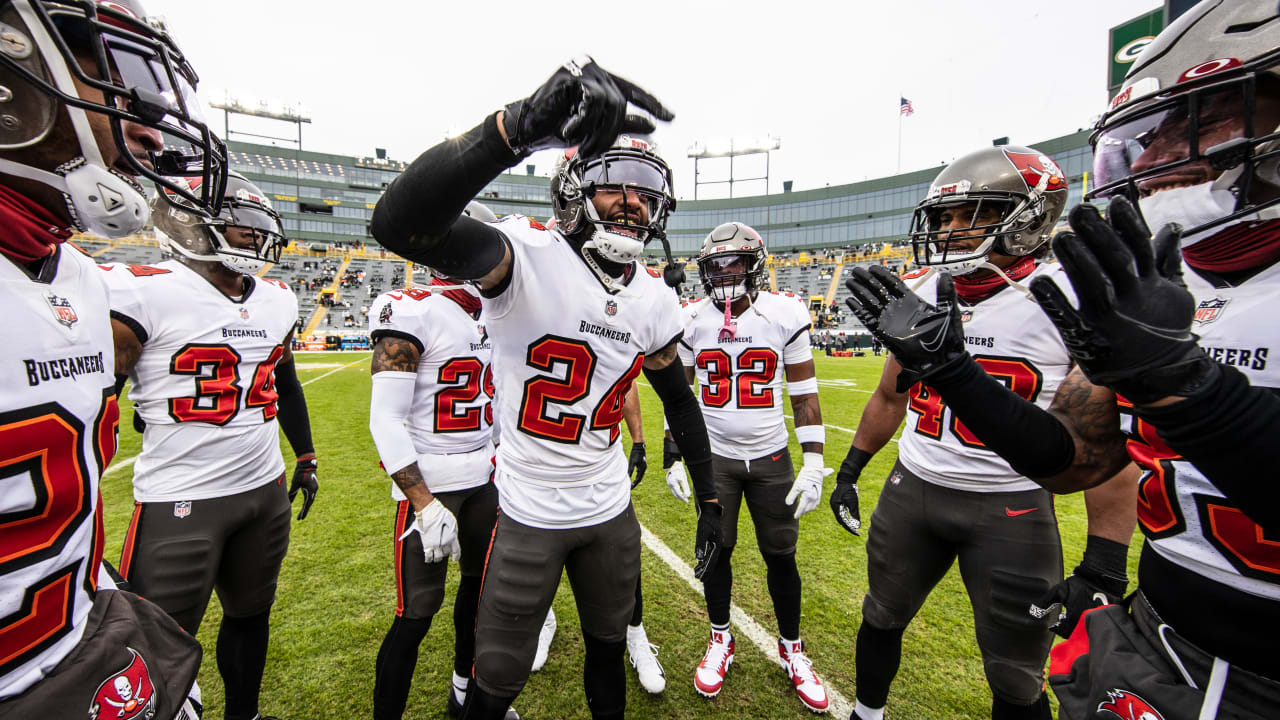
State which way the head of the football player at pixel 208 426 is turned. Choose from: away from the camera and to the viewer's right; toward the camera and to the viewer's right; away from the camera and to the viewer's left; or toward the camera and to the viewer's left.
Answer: toward the camera and to the viewer's right

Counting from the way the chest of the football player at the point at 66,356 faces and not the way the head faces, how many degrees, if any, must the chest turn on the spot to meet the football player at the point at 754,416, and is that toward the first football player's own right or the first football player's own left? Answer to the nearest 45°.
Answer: approximately 45° to the first football player's own left

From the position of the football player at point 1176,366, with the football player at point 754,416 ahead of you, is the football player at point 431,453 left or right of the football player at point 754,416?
left

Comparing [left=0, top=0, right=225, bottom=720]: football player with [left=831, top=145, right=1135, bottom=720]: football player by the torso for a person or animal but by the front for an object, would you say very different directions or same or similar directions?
very different directions

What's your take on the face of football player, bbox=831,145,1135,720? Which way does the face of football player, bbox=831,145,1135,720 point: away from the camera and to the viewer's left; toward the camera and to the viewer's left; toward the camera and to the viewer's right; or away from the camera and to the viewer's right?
toward the camera and to the viewer's left

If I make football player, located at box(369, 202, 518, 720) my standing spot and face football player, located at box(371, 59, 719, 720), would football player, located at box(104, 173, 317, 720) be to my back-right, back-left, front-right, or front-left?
back-right
